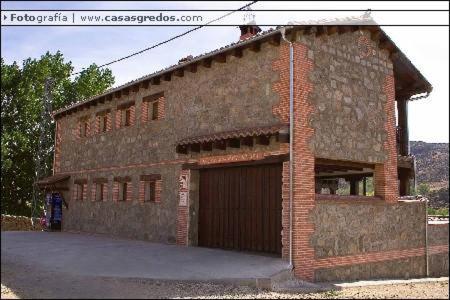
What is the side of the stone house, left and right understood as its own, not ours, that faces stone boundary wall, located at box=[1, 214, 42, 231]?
right

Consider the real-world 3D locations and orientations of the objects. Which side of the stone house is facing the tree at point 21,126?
right
